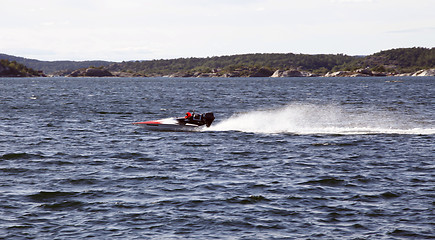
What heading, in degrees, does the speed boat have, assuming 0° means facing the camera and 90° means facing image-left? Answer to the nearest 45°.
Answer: approximately 90°
